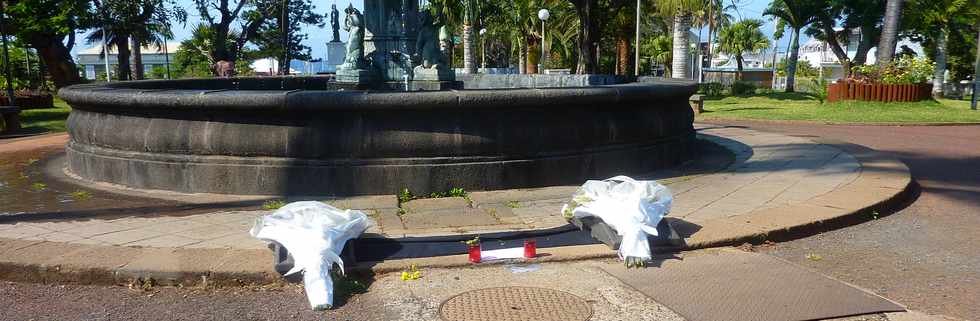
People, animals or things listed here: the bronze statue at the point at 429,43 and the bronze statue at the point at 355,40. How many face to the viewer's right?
1

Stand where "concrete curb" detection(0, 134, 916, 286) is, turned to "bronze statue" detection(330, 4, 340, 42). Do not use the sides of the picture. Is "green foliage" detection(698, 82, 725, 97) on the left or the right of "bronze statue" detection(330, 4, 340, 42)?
right

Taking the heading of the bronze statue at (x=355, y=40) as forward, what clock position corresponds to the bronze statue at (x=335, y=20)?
the bronze statue at (x=335, y=20) is roughly at 3 o'clock from the bronze statue at (x=355, y=40).

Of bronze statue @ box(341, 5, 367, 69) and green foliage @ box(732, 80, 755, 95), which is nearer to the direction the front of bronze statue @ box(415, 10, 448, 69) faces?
the green foliage

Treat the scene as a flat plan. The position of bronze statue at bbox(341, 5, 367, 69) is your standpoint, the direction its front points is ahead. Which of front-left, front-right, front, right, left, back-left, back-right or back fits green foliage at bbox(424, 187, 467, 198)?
left

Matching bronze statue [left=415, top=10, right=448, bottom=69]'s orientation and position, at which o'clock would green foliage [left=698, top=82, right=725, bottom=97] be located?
The green foliage is roughly at 10 o'clock from the bronze statue.

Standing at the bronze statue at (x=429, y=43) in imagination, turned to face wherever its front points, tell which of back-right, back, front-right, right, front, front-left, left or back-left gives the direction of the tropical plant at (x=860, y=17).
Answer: front-left

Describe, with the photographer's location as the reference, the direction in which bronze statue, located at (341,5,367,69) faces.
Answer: facing to the left of the viewer

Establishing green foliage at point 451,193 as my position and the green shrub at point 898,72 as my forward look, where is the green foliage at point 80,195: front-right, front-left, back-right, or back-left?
back-left
